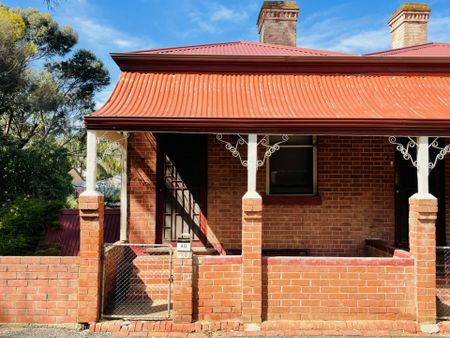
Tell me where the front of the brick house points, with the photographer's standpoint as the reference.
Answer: facing the viewer

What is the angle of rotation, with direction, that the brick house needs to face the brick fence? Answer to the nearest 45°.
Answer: approximately 45° to its right

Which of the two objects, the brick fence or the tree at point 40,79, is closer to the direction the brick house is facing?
the brick fence

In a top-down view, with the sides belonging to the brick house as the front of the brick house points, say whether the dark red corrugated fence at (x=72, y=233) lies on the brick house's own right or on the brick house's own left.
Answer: on the brick house's own right

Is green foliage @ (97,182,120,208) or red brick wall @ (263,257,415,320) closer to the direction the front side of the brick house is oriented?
the red brick wall

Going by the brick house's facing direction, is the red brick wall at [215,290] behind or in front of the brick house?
in front

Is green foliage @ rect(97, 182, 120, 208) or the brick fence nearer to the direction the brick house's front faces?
the brick fence
